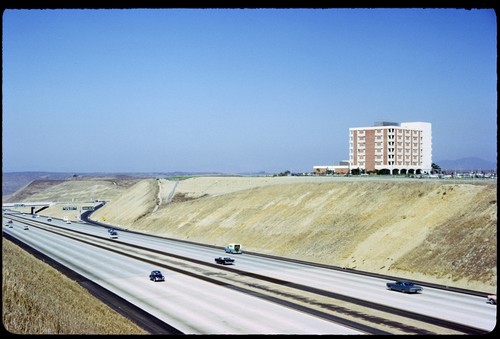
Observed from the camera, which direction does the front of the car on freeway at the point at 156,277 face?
facing the viewer and to the right of the viewer

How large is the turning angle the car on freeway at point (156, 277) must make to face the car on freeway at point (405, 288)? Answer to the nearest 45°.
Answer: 0° — it already faces it
